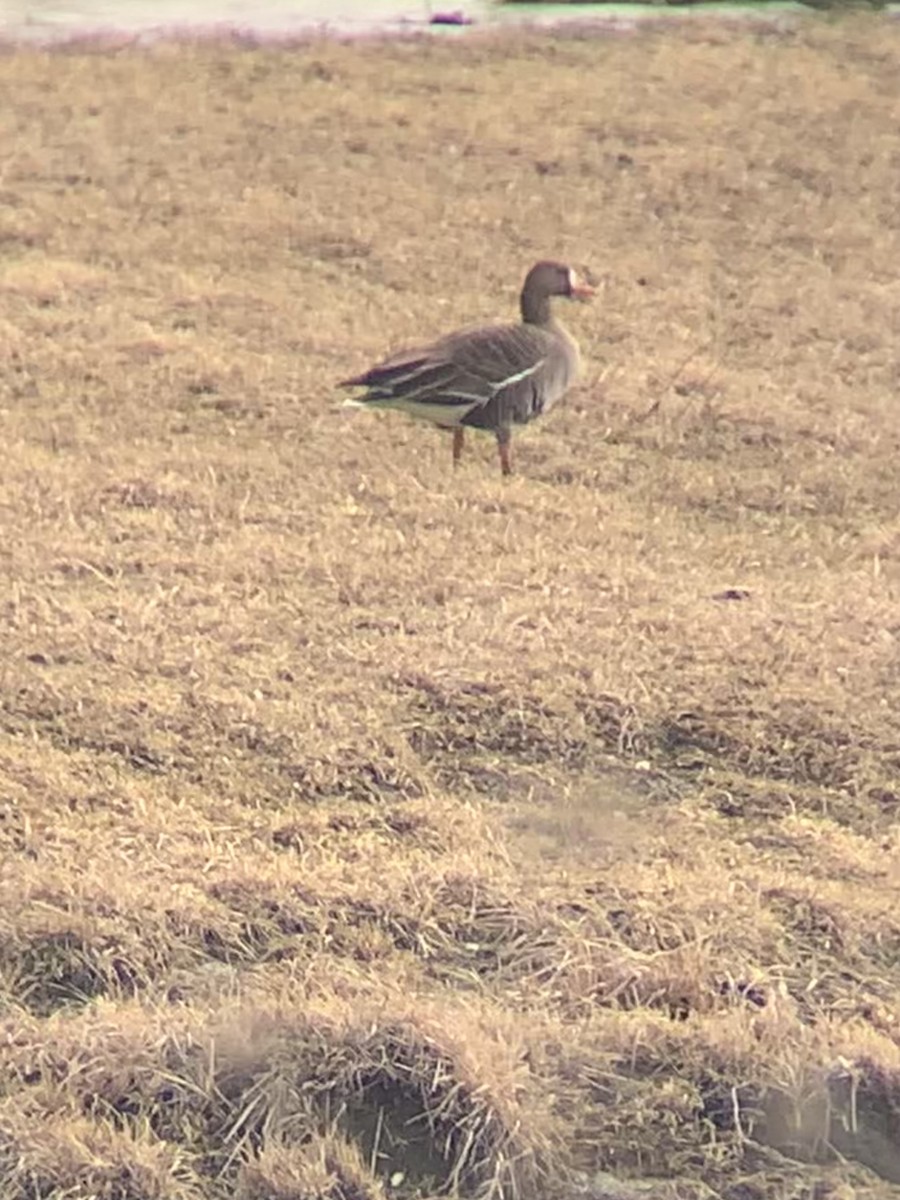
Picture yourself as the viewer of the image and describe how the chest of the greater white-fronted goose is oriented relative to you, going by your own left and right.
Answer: facing to the right of the viewer
